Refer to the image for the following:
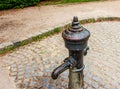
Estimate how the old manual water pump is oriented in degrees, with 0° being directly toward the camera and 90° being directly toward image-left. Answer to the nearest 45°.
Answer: approximately 45°
